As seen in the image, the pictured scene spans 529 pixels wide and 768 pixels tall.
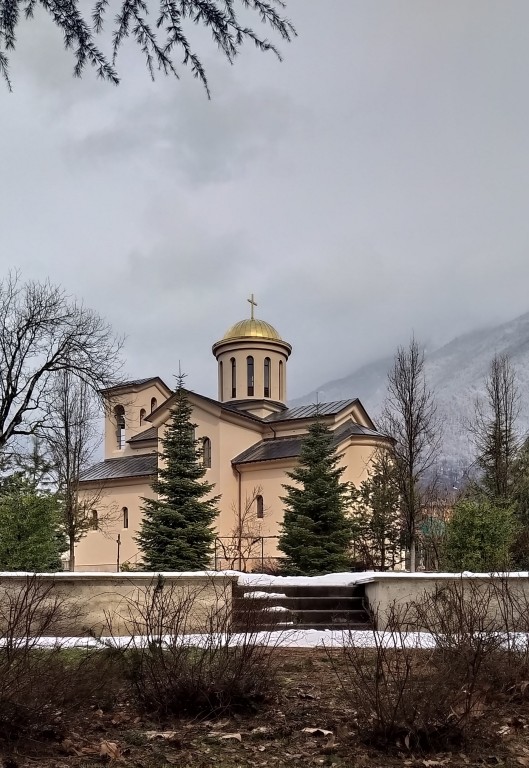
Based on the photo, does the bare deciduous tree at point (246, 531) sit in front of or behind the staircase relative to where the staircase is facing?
behind

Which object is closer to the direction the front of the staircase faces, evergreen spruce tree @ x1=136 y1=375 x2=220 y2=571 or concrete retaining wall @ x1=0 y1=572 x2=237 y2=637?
the concrete retaining wall

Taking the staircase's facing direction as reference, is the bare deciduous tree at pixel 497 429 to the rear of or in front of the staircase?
to the rear

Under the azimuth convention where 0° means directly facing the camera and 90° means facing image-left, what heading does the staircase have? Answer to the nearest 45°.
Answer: approximately 0°

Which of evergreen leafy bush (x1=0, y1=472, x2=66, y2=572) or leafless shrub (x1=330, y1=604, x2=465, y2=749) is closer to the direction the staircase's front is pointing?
the leafless shrub

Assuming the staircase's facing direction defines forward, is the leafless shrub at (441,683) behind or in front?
in front

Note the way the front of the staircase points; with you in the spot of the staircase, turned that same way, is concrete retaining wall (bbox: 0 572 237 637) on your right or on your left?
on your right

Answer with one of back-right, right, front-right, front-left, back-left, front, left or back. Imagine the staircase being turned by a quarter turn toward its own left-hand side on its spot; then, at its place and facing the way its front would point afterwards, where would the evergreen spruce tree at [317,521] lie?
left

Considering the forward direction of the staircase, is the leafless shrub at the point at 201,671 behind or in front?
in front

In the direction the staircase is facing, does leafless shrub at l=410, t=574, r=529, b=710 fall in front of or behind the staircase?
in front

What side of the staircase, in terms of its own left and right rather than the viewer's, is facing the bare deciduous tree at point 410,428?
back
